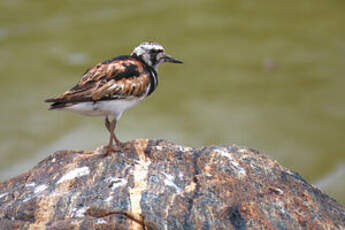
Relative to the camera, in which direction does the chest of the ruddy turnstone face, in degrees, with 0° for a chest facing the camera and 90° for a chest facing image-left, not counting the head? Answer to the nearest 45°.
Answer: approximately 270°
